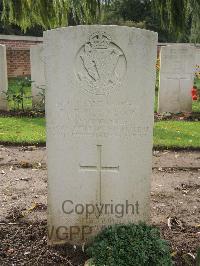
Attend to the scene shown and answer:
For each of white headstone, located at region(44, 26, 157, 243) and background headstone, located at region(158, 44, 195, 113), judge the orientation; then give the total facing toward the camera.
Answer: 2

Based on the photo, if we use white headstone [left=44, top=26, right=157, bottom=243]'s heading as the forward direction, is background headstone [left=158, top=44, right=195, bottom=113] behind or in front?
behind

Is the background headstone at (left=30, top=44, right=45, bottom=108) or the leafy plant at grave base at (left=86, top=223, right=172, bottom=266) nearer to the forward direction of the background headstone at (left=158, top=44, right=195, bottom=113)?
the leafy plant at grave base

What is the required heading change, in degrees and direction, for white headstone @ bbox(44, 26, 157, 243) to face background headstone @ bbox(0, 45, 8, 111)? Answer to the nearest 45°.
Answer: approximately 180°

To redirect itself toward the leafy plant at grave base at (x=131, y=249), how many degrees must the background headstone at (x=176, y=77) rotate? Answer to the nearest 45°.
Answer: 0° — it already faces it

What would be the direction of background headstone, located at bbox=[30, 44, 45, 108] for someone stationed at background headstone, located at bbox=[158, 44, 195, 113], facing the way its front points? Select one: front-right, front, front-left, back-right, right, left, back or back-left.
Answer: right

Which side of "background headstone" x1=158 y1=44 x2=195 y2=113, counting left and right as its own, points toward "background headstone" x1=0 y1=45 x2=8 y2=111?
right

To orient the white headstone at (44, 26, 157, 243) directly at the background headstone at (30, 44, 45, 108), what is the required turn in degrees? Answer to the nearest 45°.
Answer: approximately 180°

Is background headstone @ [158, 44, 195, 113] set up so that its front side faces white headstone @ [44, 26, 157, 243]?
yes

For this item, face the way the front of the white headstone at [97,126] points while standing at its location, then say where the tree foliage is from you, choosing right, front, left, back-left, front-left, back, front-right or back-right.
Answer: back

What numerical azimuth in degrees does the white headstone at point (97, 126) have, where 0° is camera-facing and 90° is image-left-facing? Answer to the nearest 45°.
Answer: approximately 0°
